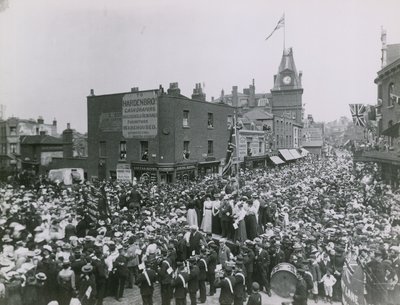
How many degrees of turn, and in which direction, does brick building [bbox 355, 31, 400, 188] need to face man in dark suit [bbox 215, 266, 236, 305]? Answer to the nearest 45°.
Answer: approximately 45° to its left

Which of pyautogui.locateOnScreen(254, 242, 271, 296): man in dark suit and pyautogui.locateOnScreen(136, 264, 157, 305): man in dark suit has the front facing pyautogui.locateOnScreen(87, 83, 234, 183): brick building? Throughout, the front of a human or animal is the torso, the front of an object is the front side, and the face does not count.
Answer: pyautogui.locateOnScreen(136, 264, 157, 305): man in dark suit

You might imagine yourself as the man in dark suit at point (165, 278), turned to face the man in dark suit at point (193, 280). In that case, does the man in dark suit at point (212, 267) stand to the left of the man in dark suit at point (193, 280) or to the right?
left

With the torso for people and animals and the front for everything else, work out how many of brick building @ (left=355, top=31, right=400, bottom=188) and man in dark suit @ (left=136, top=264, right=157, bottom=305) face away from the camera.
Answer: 1

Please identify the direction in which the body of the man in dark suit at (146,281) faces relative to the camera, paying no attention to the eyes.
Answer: away from the camera

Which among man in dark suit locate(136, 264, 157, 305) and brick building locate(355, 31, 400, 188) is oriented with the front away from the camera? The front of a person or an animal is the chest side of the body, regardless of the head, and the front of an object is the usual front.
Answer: the man in dark suit

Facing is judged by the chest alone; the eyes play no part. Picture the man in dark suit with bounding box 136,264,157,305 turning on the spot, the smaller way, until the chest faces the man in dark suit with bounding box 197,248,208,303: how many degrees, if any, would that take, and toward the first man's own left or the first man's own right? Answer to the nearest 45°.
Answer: approximately 45° to the first man's own right
